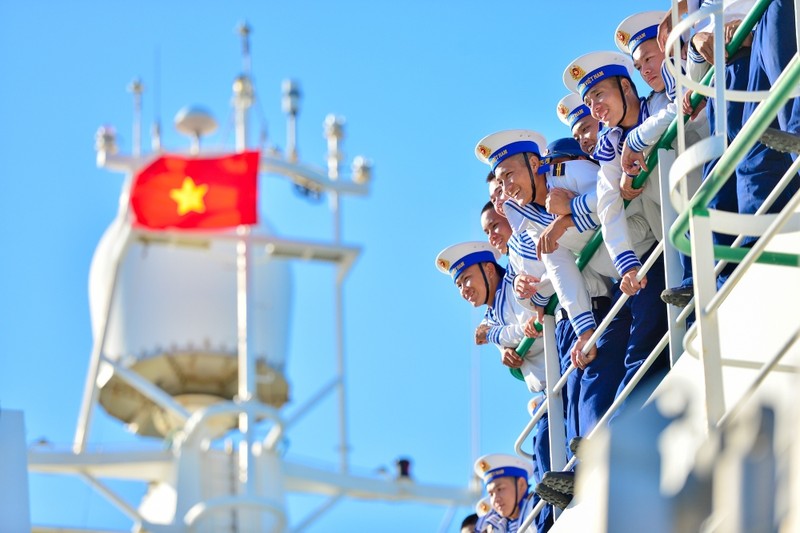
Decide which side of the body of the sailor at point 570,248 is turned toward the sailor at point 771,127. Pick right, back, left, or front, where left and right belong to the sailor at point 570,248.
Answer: left

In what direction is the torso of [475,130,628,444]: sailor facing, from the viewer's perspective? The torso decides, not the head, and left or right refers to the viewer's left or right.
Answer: facing the viewer and to the left of the viewer

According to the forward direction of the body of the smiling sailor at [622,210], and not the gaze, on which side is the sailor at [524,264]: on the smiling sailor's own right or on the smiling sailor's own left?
on the smiling sailor's own right

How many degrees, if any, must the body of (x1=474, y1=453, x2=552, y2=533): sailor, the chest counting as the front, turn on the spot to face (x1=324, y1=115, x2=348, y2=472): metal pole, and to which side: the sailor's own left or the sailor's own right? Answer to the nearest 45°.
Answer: approximately 135° to the sailor's own right

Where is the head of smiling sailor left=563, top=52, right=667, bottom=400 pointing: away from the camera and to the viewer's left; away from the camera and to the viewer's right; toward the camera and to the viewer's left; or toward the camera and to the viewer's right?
toward the camera and to the viewer's left

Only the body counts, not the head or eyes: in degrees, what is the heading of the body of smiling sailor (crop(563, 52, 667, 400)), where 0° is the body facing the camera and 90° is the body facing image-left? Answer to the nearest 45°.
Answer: approximately 45°
